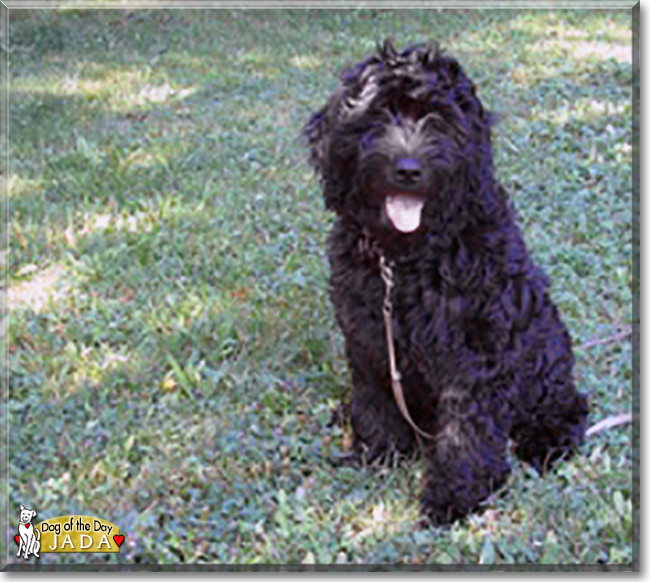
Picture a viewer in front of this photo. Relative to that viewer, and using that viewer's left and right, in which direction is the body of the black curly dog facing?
facing the viewer and to the left of the viewer
